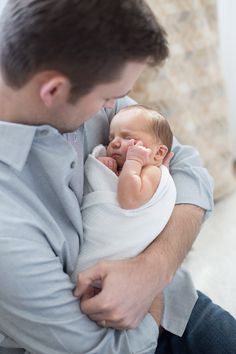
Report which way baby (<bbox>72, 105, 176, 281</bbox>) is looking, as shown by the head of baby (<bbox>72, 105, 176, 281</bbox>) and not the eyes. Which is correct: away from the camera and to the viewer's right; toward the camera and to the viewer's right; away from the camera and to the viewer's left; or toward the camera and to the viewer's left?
toward the camera and to the viewer's left

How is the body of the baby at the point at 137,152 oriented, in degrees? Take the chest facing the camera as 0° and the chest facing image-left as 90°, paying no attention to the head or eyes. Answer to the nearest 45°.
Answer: approximately 45°
